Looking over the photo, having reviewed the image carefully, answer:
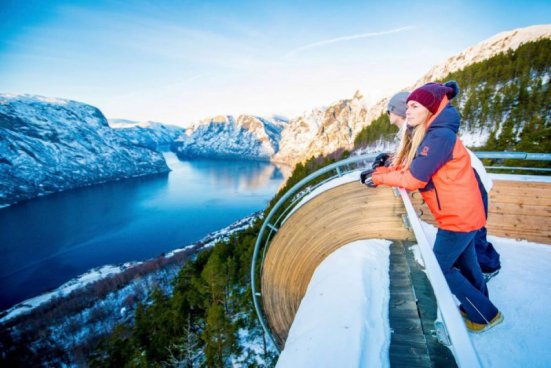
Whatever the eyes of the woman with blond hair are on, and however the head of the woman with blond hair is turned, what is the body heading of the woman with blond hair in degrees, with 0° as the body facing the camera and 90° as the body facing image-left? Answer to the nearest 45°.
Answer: approximately 90°

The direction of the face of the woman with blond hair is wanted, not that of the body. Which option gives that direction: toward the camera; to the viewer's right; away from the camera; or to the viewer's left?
to the viewer's left
